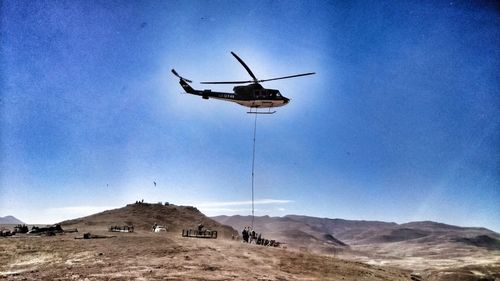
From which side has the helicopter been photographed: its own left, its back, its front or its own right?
right
